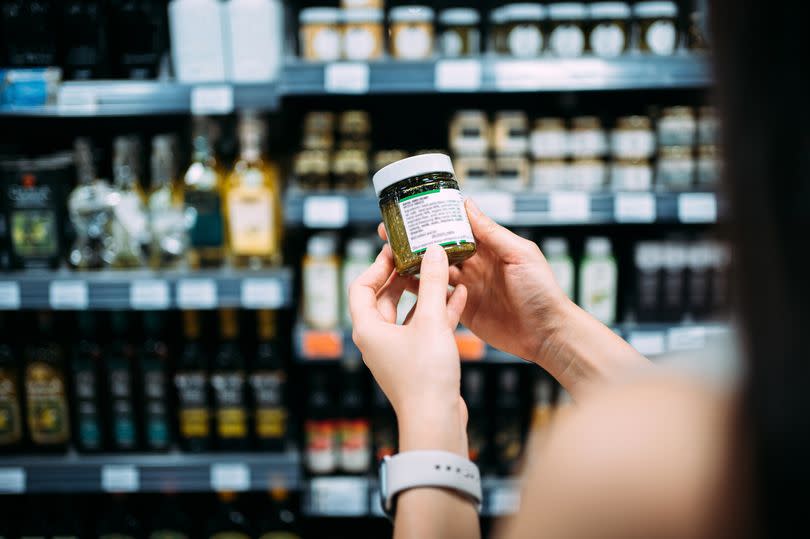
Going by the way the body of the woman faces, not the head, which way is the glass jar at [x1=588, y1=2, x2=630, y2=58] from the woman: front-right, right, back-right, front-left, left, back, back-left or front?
front-right

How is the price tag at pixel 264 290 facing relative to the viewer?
toward the camera

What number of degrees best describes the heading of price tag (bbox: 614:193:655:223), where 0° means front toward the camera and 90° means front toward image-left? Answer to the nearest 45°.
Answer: approximately 0°

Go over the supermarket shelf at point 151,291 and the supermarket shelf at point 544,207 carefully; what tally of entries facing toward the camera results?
2

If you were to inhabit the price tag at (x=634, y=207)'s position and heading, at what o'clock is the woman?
The woman is roughly at 12 o'clock from the price tag.

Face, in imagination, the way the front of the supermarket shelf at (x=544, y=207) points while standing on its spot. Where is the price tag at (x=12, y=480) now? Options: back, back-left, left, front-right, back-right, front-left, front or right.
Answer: right

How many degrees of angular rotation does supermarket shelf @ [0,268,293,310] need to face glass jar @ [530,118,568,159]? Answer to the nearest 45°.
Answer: approximately 90° to its left

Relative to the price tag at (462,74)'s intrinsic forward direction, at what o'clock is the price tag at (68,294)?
the price tag at (68,294) is roughly at 3 o'clock from the price tag at (462,74).

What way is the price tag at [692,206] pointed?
toward the camera

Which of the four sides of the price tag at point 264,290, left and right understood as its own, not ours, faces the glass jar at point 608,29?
left
